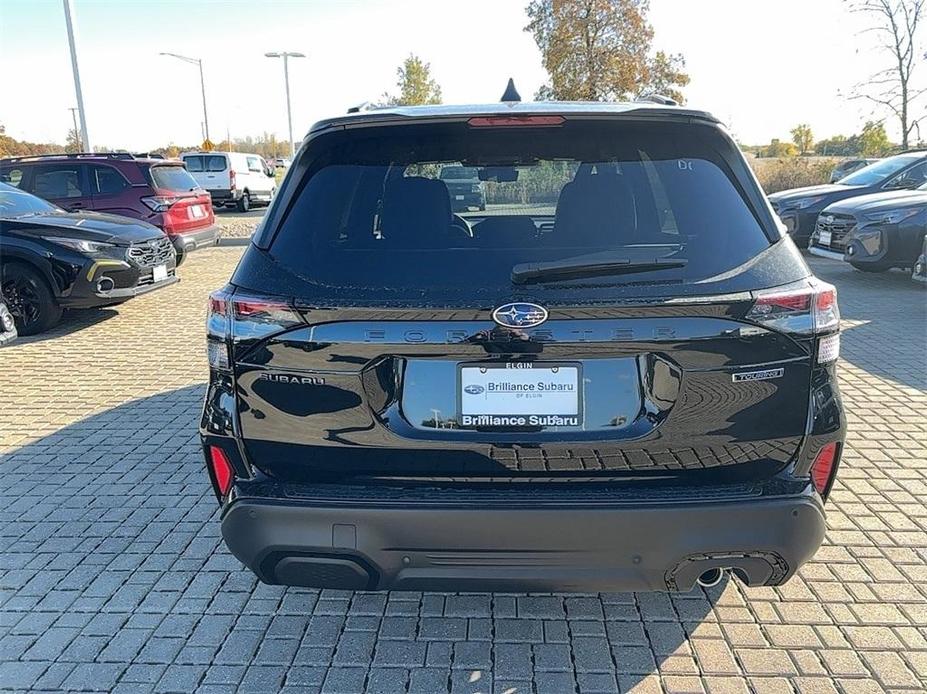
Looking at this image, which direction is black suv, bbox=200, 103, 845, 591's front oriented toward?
away from the camera

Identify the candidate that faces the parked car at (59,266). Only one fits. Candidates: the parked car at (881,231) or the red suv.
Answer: the parked car at (881,231)

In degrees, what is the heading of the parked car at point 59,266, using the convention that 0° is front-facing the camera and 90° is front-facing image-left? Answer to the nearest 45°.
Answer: approximately 315°

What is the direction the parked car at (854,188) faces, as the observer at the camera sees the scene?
facing the viewer and to the left of the viewer

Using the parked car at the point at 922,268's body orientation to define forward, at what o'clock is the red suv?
The red suv is roughly at 1 o'clock from the parked car.

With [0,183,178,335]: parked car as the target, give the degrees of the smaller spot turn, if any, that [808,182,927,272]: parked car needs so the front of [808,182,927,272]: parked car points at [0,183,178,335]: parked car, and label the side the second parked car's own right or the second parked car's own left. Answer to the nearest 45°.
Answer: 0° — it already faces it

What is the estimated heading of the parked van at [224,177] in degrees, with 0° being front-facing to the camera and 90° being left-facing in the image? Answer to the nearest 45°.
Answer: approximately 225°

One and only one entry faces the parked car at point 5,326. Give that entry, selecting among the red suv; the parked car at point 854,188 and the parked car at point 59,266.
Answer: the parked car at point 854,188

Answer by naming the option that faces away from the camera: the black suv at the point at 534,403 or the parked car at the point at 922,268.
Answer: the black suv

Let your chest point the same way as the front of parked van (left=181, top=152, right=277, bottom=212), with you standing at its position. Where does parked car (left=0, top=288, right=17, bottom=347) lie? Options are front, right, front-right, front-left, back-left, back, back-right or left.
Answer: back-right

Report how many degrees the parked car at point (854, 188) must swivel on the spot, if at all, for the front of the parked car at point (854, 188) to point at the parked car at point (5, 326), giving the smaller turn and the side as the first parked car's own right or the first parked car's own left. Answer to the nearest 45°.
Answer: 0° — it already faces it

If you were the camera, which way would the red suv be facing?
facing away from the viewer and to the left of the viewer

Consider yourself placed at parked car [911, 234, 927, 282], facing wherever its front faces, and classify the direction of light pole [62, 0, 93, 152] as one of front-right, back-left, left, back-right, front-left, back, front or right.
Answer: front-right

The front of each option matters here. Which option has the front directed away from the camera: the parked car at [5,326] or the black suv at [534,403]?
the black suv

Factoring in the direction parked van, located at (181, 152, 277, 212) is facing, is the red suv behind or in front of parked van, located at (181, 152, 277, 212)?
behind

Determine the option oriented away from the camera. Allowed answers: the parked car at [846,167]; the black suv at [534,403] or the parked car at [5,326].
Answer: the black suv
